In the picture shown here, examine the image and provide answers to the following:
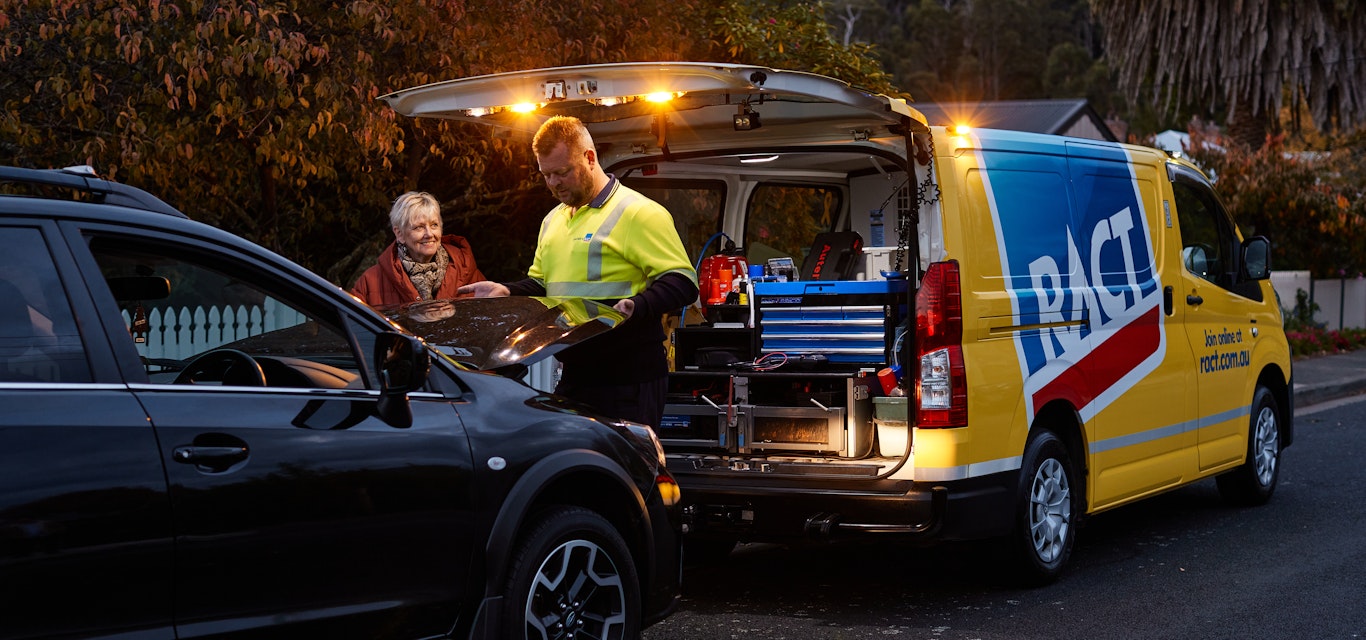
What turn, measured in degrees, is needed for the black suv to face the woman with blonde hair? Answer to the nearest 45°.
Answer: approximately 90° to its left

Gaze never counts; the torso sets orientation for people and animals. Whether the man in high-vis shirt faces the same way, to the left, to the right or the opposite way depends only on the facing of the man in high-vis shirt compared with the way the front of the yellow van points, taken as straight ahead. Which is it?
the opposite way

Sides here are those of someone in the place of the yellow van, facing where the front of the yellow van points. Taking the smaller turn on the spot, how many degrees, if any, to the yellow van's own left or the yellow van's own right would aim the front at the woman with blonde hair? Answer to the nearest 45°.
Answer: approximately 135° to the yellow van's own left

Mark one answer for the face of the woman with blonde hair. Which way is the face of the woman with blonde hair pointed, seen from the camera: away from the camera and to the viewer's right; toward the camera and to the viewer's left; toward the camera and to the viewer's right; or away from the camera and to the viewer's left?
toward the camera and to the viewer's right

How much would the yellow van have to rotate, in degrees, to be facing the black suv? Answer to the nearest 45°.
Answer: approximately 180°

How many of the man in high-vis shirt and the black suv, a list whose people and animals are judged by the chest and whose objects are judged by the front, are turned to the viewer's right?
1

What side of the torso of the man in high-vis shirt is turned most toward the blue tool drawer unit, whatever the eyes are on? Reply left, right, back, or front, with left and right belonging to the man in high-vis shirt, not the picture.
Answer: back

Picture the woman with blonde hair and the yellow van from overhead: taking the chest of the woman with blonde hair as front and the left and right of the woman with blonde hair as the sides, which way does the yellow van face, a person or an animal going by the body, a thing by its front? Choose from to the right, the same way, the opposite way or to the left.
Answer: to the left

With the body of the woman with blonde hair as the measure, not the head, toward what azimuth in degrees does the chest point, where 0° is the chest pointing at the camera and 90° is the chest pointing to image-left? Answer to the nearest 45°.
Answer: approximately 315°
